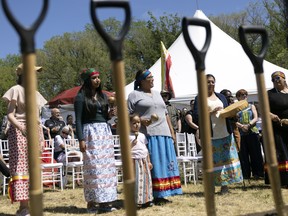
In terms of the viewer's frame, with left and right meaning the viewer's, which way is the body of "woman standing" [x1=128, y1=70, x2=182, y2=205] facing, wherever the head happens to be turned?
facing the viewer and to the right of the viewer

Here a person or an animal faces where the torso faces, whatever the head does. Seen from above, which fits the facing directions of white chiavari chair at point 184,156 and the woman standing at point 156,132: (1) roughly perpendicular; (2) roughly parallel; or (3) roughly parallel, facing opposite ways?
roughly parallel

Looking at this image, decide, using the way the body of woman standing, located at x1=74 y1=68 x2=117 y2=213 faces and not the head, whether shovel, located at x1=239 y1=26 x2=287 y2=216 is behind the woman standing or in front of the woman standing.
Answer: in front

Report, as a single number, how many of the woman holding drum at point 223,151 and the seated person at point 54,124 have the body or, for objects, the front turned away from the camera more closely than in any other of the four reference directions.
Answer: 0

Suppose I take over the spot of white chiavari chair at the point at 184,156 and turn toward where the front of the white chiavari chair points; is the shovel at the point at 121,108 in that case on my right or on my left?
on my right

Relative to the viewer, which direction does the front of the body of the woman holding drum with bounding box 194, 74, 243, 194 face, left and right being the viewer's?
facing the viewer

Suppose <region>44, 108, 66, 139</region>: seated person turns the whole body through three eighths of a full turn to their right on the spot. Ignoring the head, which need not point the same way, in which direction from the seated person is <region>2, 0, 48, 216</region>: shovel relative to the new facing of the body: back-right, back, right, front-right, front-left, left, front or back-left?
left

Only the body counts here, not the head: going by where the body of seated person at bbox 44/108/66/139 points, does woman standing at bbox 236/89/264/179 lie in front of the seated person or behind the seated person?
in front

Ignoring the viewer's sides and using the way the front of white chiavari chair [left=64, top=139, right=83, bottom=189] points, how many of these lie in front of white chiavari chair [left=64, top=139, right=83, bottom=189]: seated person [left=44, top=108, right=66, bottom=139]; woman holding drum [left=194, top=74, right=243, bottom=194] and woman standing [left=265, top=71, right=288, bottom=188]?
2

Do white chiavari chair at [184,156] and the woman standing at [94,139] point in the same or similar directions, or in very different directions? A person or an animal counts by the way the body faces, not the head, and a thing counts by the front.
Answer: same or similar directions

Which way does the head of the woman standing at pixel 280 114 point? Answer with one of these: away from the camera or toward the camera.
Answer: toward the camera

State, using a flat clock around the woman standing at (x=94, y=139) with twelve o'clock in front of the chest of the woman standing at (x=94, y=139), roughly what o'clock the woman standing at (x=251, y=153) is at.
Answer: the woman standing at (x=251, y=153) is roughly at 9 o'clock from the woman standing at (x=94, y=139).

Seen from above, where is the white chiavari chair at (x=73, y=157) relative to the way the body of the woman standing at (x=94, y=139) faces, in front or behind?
behind
